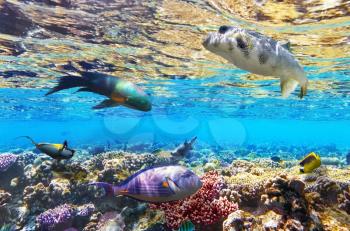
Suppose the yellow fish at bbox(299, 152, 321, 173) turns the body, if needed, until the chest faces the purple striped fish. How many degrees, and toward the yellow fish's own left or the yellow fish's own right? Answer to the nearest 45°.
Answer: approximately 45° to the yellow fish's own left

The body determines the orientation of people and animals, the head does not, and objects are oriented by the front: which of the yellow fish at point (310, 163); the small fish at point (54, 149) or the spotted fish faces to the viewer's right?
the small fish

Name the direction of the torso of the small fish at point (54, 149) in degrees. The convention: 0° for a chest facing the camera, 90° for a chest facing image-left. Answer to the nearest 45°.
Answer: approximately 270°

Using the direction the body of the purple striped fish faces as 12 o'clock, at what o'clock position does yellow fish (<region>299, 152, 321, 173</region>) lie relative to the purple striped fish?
The yellow fish is roughly at 11 o'clock from the purple striped fish.

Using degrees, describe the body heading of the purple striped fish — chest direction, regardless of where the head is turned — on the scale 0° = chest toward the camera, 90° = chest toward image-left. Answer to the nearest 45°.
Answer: approximately 270°

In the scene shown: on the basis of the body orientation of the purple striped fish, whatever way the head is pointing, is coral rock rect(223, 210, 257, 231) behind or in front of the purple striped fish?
in front

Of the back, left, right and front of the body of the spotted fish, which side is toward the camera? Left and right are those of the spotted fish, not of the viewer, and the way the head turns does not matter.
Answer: left

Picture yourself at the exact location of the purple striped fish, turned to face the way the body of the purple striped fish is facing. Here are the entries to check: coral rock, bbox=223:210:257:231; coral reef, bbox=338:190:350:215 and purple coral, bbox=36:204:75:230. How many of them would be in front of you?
2

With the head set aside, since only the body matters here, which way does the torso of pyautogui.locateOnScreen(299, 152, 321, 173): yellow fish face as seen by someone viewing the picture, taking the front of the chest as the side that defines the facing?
to the viewer's left

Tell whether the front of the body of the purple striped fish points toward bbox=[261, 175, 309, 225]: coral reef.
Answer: yes

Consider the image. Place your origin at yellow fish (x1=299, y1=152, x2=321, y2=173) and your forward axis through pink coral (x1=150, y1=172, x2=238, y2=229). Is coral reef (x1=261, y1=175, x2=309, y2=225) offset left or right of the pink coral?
left

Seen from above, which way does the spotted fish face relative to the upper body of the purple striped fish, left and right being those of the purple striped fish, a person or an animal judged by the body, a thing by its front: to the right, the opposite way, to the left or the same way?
the opposite way
